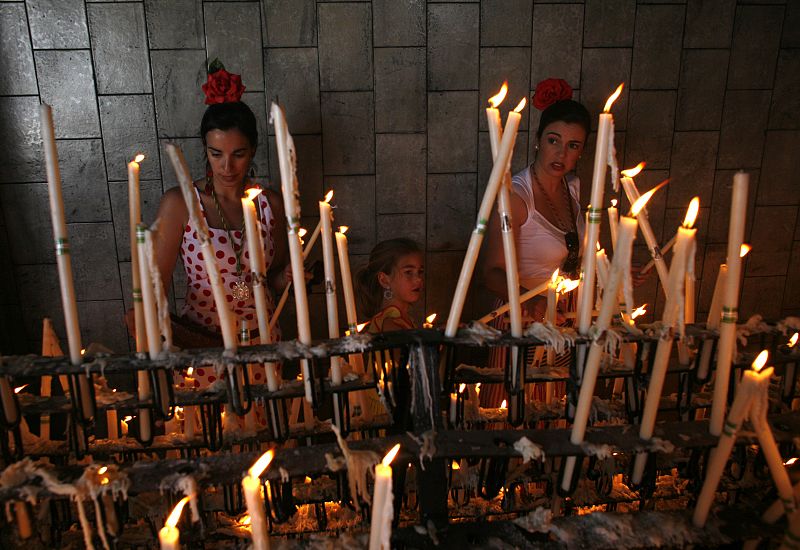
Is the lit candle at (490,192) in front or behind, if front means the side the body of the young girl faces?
in front

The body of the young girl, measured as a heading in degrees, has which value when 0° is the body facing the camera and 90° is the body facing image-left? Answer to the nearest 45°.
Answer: approximately 315°

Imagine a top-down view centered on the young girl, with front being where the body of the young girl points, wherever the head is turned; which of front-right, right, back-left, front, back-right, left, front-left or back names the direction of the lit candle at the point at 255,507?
front-right
